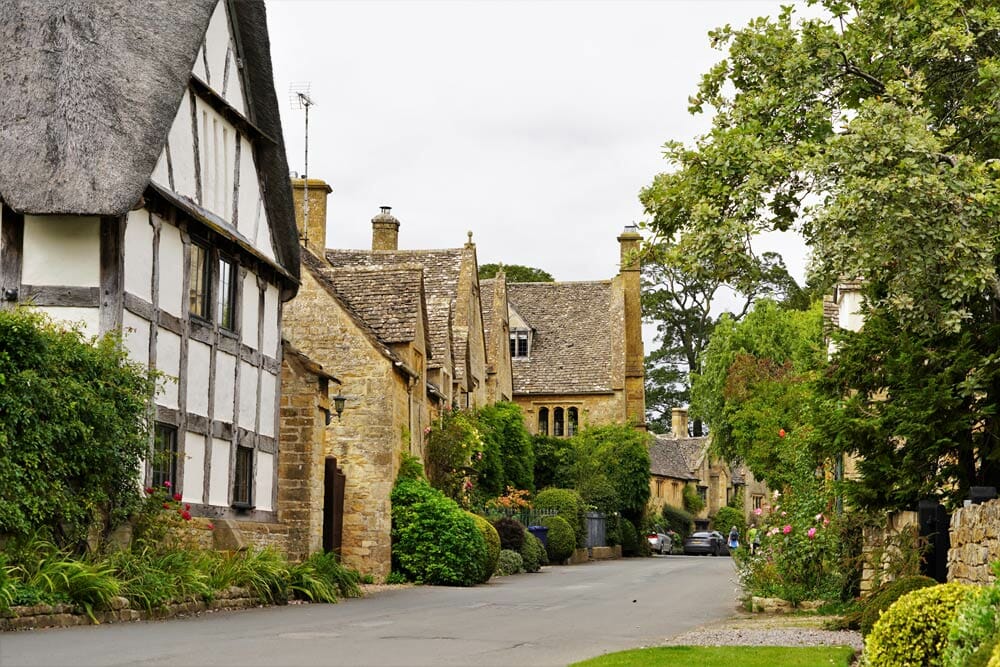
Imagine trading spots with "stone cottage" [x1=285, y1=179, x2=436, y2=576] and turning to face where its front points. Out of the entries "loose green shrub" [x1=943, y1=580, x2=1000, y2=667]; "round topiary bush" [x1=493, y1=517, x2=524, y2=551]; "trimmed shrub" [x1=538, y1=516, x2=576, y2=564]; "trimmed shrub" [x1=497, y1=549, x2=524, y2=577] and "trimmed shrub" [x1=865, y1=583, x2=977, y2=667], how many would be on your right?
2

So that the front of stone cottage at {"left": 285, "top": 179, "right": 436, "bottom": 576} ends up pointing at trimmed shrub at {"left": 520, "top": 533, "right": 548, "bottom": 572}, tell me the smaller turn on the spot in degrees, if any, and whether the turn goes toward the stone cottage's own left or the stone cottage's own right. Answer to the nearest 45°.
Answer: approximately 45° to the stone cottage's own left

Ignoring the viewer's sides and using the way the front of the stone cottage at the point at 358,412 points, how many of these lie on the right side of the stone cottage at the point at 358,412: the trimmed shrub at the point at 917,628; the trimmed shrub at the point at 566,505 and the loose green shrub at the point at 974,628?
2

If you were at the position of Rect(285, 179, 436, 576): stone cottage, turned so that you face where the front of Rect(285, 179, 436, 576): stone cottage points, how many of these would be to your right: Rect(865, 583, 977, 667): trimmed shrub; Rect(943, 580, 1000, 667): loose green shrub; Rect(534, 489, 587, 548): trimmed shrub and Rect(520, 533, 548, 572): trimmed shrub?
2

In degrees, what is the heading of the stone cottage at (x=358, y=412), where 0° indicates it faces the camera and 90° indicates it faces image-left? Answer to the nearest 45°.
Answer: approximately 270°

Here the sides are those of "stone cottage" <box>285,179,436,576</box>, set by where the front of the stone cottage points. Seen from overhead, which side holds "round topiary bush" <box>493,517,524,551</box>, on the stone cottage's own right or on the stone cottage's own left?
on the stone cottage's own left

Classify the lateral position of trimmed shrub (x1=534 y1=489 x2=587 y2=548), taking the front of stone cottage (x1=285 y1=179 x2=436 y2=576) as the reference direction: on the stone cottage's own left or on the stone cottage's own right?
on the stone cottage's own left

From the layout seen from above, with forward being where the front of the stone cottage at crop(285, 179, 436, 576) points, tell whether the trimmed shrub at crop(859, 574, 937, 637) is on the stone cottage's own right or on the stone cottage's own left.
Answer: on the stone cottage's own right

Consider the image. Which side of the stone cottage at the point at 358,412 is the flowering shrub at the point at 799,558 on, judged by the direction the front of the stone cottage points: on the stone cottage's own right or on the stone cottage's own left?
on the stone cottage's own right

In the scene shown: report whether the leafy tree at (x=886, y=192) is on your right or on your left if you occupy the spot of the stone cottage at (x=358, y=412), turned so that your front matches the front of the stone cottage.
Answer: on your right

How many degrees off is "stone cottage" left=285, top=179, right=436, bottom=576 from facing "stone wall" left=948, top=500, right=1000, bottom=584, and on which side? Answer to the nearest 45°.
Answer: approximately 90° to its right

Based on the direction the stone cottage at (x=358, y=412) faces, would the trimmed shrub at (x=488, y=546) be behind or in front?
in front

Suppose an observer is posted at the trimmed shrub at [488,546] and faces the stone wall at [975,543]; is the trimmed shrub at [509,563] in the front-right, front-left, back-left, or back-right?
back-left
